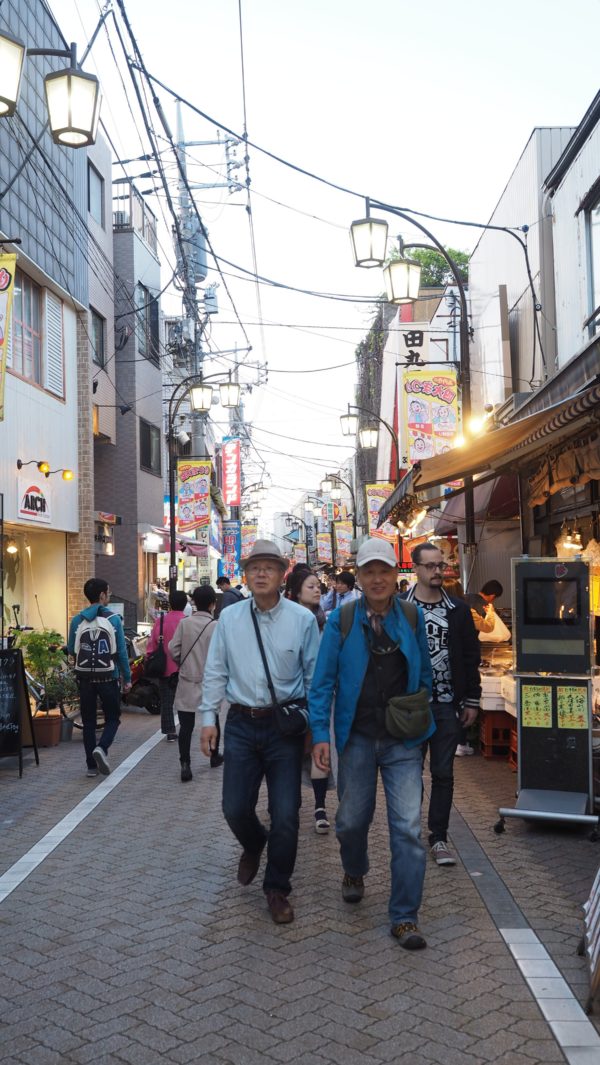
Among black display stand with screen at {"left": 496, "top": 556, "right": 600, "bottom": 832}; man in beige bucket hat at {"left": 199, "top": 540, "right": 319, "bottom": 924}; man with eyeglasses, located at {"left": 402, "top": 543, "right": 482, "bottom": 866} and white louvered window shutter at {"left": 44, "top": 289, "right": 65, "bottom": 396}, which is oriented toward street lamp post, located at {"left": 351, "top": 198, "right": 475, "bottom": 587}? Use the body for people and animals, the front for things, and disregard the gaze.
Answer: the white louvered window shutter

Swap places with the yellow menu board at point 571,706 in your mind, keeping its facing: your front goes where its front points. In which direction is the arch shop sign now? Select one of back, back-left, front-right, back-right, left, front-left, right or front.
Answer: back-right

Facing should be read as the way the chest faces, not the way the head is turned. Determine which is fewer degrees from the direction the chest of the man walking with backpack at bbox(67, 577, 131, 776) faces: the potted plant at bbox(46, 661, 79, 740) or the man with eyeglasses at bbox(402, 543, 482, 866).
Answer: the potted plant

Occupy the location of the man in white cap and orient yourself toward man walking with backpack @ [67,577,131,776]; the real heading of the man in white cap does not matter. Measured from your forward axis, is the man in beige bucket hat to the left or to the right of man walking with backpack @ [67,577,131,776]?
left

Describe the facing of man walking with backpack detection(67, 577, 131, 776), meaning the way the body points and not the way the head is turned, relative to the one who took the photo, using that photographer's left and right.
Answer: facing away from the viewer

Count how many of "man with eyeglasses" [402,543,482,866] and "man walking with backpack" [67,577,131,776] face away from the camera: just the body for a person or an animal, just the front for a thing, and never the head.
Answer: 1

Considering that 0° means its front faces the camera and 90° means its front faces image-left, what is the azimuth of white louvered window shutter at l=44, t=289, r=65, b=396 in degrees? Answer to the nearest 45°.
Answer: approximately 315°
